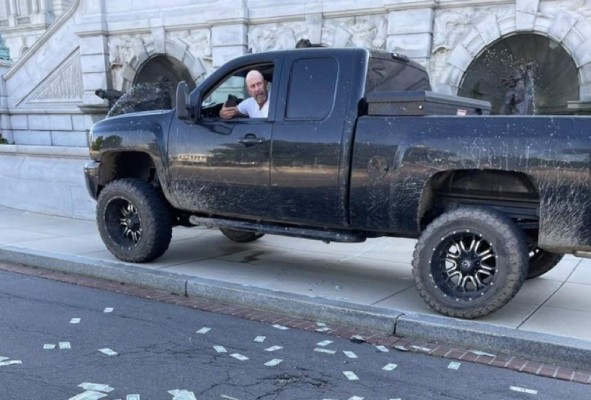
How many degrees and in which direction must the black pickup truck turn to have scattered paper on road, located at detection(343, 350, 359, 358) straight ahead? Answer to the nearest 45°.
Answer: approximately 135° to its left

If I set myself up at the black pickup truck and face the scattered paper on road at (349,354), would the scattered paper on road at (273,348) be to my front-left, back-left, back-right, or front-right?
front-right

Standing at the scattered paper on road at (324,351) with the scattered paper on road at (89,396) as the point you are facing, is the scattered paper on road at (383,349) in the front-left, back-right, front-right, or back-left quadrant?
back-left

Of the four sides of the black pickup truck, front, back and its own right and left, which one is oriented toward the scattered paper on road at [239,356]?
left

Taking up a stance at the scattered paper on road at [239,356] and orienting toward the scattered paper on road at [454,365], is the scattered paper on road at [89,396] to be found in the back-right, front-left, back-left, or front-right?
back-right

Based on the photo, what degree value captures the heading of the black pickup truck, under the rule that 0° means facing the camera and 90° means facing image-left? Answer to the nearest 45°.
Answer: approximately 135°

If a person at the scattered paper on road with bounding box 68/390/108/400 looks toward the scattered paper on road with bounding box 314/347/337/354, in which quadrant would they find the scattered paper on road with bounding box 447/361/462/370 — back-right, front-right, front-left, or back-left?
front-right

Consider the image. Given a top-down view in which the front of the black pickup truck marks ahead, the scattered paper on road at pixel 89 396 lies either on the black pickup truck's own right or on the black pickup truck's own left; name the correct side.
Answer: on the black pickup truck's own left

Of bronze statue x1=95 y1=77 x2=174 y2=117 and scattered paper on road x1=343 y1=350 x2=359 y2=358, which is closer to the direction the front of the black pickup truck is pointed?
the bronze statue
